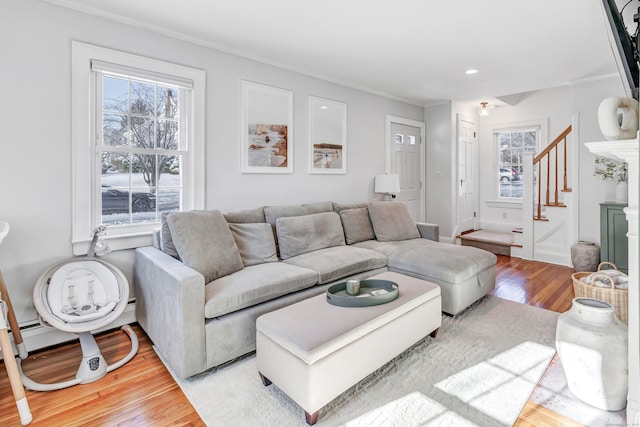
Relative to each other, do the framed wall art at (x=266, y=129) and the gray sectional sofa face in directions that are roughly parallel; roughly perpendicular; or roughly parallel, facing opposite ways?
roughly parallel

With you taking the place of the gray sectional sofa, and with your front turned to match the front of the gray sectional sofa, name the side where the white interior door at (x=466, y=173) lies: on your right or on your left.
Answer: on your left

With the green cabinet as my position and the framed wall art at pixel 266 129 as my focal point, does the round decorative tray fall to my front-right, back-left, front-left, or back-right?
front-left

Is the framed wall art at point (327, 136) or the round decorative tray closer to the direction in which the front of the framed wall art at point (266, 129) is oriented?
the round decorative tray

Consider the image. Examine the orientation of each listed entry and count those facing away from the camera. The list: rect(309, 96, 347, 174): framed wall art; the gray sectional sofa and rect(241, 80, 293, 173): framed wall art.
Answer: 0

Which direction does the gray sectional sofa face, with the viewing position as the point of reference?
facing the viewer and to the right of the viewer

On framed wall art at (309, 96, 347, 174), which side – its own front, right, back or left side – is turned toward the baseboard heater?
right

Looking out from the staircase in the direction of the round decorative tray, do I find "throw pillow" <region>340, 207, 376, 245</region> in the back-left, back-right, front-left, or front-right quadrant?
front-right

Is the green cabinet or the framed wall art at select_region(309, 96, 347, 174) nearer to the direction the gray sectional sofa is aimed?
the green cabinet

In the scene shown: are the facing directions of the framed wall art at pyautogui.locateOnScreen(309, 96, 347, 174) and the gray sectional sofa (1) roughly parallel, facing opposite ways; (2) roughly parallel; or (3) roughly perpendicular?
roughly parallel
